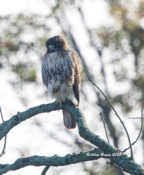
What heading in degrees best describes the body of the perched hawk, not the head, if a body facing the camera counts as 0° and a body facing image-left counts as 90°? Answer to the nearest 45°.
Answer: approximately 45°
